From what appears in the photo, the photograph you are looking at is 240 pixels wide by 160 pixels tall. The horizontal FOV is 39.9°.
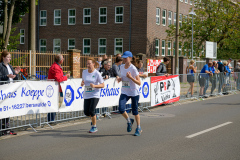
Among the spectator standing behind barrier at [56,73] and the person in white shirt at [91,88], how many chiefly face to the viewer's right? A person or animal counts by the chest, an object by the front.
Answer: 1

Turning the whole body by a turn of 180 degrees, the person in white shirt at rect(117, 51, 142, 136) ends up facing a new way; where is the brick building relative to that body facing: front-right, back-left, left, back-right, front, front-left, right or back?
front-left

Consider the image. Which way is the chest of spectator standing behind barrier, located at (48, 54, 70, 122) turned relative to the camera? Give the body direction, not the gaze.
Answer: to the viewer's right

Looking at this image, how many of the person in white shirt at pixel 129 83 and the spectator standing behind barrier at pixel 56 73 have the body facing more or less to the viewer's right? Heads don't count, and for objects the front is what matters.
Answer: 1

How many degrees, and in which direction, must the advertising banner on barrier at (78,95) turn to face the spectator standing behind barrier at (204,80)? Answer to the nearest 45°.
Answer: approximately 90° to its left

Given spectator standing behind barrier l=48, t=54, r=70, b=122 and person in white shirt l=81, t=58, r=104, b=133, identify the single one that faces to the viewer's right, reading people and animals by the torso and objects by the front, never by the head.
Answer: the spectator standing behind barrier

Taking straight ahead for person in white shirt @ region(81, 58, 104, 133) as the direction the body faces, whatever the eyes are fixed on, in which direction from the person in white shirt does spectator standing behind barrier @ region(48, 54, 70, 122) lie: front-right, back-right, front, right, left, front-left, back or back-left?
right

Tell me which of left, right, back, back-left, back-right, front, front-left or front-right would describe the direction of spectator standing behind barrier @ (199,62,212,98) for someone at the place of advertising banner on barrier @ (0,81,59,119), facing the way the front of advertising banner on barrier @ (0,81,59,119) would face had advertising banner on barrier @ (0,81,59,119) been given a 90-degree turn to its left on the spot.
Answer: front

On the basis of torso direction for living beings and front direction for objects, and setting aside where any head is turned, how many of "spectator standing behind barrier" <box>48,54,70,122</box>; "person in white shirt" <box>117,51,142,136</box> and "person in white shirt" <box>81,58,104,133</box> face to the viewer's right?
1

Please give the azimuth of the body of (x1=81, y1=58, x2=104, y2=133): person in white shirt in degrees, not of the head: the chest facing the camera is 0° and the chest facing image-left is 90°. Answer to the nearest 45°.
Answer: approximately 45°
